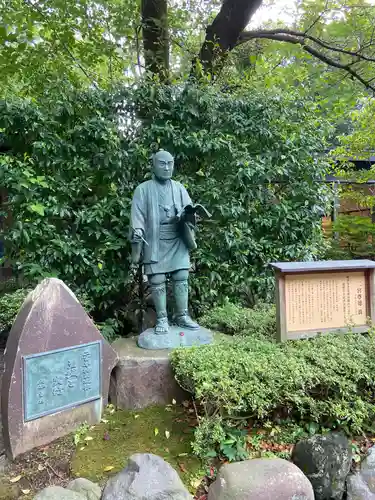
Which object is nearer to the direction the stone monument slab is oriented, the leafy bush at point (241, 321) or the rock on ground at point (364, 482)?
the rock on ground

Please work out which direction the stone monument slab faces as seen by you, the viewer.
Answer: facing the viewer and to the right of the viewer

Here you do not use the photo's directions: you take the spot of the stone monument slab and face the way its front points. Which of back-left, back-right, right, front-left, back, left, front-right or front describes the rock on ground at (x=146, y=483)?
front

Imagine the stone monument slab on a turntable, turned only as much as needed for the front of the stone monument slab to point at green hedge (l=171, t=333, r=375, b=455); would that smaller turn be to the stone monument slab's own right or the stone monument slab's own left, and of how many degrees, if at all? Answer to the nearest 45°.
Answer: approximately 45° to the stone monument slab's own left

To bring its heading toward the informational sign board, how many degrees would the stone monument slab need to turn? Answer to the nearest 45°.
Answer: approximately 45° to its left

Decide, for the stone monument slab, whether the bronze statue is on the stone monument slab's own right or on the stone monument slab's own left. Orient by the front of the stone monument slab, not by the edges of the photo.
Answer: on the stone monument slab's own left

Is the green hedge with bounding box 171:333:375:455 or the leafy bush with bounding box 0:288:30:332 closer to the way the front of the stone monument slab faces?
the green hedge

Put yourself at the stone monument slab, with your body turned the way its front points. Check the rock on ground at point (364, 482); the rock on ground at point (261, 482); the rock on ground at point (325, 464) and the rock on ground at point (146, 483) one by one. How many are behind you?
0

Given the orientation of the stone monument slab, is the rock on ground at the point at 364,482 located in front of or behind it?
in front

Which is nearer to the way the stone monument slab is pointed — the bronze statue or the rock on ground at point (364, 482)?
the rock on ground

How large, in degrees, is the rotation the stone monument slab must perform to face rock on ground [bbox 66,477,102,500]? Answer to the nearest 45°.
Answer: approximately 45° to its right
